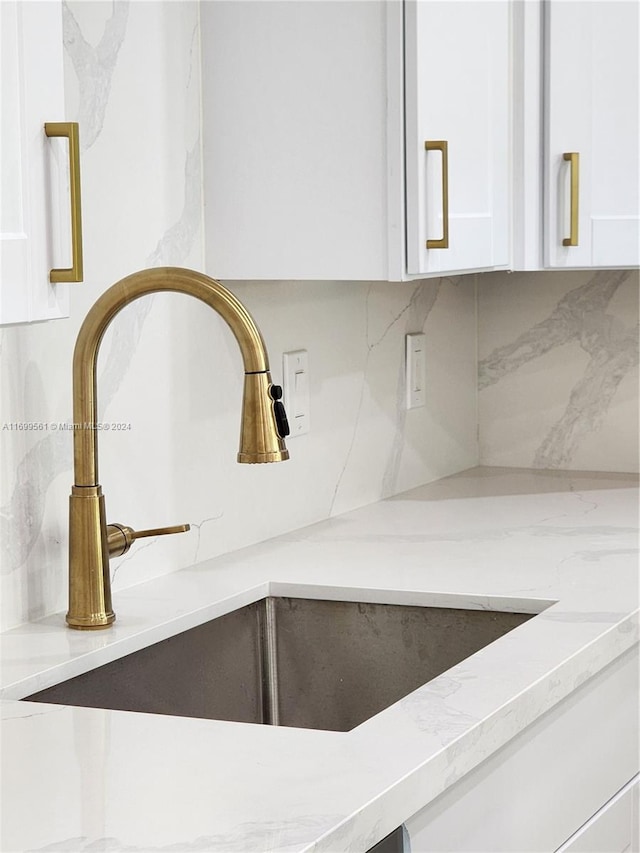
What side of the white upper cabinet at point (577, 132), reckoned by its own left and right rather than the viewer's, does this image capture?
front

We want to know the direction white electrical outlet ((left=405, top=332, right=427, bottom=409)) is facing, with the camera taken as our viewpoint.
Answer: facing the viewer and to the right of the viewer

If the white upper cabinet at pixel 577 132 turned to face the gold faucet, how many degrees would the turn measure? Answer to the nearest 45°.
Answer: approximately 45° to its right

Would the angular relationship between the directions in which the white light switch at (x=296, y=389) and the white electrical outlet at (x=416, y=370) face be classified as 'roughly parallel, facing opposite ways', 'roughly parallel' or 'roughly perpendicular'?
roughly parallel

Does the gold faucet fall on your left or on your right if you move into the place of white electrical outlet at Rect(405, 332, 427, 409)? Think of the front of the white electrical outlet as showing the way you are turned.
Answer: on your right

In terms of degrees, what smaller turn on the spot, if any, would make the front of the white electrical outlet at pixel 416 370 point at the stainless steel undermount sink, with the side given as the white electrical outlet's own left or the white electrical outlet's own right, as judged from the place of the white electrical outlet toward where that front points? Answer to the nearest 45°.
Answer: approximately 45° to the white electrical outlet's own right

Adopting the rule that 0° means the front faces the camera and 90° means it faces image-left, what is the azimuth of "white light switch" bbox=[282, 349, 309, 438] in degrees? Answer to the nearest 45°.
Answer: approximately 315°

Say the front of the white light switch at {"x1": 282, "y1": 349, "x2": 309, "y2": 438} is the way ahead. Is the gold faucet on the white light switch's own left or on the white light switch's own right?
on the white light switch's own right
